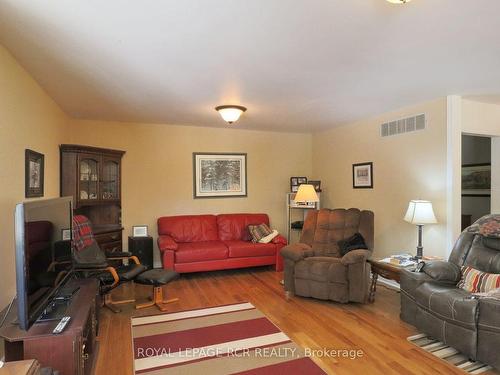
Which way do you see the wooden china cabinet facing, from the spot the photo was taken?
facing the viewer and to the right of the viewer

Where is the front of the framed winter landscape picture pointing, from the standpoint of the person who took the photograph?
facing the viewer

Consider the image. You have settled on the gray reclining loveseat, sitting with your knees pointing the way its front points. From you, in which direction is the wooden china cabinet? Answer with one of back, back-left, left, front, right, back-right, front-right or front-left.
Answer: front-right

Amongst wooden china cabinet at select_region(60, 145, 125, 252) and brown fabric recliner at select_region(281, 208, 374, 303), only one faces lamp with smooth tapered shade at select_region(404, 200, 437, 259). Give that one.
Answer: the wooden china cabinet

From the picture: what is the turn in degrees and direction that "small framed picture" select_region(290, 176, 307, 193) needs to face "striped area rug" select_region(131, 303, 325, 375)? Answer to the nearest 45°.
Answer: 0° — it already faces it

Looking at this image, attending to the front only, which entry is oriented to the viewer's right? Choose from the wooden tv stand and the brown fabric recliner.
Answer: the wooden tv stand

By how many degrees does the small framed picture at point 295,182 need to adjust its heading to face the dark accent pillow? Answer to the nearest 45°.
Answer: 0° — it already faces it

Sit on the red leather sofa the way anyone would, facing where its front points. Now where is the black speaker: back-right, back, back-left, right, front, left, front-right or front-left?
right

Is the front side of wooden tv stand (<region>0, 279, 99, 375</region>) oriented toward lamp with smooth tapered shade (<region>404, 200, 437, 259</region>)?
yes

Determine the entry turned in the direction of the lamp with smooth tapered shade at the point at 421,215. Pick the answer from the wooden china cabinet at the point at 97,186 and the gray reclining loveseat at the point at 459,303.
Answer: the wooden china cabinet

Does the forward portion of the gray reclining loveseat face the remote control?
yes

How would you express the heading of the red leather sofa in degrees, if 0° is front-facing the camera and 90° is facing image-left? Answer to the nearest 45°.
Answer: approximately 0°

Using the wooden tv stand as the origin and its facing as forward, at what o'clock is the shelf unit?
The shelf unit is roughly at 11 o'clock from the wooden tv stand.
